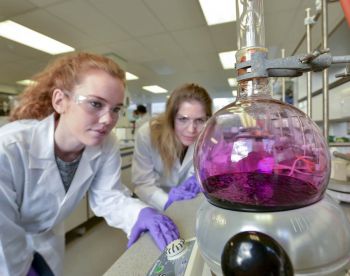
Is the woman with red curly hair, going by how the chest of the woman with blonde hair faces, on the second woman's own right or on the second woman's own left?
on the second woman's own right

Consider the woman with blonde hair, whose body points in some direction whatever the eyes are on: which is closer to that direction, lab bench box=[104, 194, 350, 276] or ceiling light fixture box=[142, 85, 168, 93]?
the lab bench

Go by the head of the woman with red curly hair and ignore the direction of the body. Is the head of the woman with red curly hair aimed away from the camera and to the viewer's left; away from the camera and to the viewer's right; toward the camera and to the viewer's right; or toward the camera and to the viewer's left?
toward the camera and to the viewer's right

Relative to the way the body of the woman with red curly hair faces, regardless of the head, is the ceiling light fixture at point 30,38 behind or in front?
behind

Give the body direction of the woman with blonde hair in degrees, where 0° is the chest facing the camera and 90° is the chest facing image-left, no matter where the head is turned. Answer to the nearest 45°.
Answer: approximately 315°

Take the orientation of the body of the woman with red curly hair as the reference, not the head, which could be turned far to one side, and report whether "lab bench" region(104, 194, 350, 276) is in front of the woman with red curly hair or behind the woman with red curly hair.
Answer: in front

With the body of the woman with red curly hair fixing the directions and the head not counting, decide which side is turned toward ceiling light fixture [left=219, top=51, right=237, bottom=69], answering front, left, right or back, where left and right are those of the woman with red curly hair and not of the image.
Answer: left

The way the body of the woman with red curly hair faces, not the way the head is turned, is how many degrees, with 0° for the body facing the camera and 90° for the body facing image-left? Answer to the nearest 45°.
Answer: approximately 315°

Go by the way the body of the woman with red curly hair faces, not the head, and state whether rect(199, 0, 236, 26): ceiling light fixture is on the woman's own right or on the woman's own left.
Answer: on the woman's own left

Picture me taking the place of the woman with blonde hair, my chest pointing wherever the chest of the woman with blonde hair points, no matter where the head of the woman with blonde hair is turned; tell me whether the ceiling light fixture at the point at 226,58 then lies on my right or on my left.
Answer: on my left
